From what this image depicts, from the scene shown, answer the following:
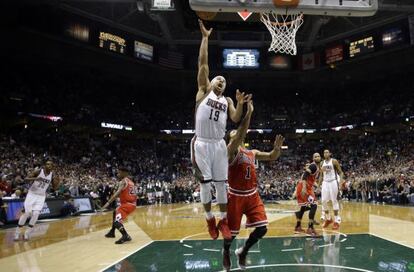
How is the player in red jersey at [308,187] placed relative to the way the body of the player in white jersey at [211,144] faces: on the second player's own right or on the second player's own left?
on the second player's own left

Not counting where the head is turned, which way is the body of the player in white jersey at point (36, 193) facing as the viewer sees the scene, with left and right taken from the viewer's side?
facing the viewer and to the right of the viewer

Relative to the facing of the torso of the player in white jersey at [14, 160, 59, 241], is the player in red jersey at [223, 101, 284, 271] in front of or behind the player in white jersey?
in front

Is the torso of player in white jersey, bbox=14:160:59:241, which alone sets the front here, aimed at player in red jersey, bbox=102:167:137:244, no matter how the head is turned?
yes

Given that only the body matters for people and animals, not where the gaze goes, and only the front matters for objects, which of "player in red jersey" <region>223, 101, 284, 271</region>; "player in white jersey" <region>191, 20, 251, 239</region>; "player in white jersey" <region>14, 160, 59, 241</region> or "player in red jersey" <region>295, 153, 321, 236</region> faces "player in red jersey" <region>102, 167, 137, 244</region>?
"player in white jersey" <region>14, 160, 59, 241</region>

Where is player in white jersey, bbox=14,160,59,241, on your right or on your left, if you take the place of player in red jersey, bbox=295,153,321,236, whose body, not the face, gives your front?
on your right
